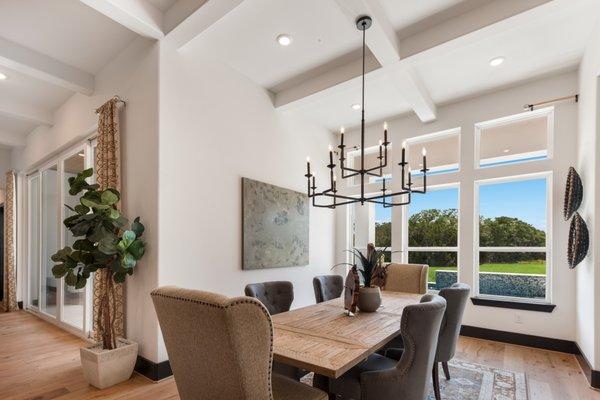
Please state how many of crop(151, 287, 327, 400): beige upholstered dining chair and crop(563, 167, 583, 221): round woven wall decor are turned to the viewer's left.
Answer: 1

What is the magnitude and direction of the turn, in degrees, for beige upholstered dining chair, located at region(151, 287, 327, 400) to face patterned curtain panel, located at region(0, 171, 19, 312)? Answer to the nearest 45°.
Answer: approximately 90° to its left

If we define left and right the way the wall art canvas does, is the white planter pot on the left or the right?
on its right

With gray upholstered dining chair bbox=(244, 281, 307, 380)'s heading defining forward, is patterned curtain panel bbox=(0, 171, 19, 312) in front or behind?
behind

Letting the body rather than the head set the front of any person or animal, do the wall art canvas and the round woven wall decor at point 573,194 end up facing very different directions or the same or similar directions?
very different directions

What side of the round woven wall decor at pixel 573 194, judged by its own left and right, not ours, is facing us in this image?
left

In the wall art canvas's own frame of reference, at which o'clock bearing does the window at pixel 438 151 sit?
The window is roughly at 10 o'clock from the wall art canvas.

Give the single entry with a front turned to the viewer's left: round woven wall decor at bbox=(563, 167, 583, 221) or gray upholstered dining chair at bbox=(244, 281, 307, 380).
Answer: the round woven wall decor

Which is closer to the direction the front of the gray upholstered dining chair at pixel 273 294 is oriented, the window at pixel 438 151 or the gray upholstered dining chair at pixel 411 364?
the gray upholstered dining chair

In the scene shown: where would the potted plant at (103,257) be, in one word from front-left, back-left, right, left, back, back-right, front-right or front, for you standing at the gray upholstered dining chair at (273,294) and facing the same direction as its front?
back-right

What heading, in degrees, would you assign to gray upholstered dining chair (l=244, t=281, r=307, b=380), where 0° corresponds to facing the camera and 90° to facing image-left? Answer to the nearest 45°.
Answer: approximately 315°

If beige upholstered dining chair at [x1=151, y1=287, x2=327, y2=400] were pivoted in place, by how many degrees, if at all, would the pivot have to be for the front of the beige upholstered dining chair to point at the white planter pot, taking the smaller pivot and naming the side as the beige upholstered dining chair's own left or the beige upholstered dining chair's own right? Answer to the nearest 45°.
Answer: approximately 90° to the beige upholstered dining chair's own left

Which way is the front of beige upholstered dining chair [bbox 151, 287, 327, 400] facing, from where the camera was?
facing away from the viewer and to the right of the viewer
